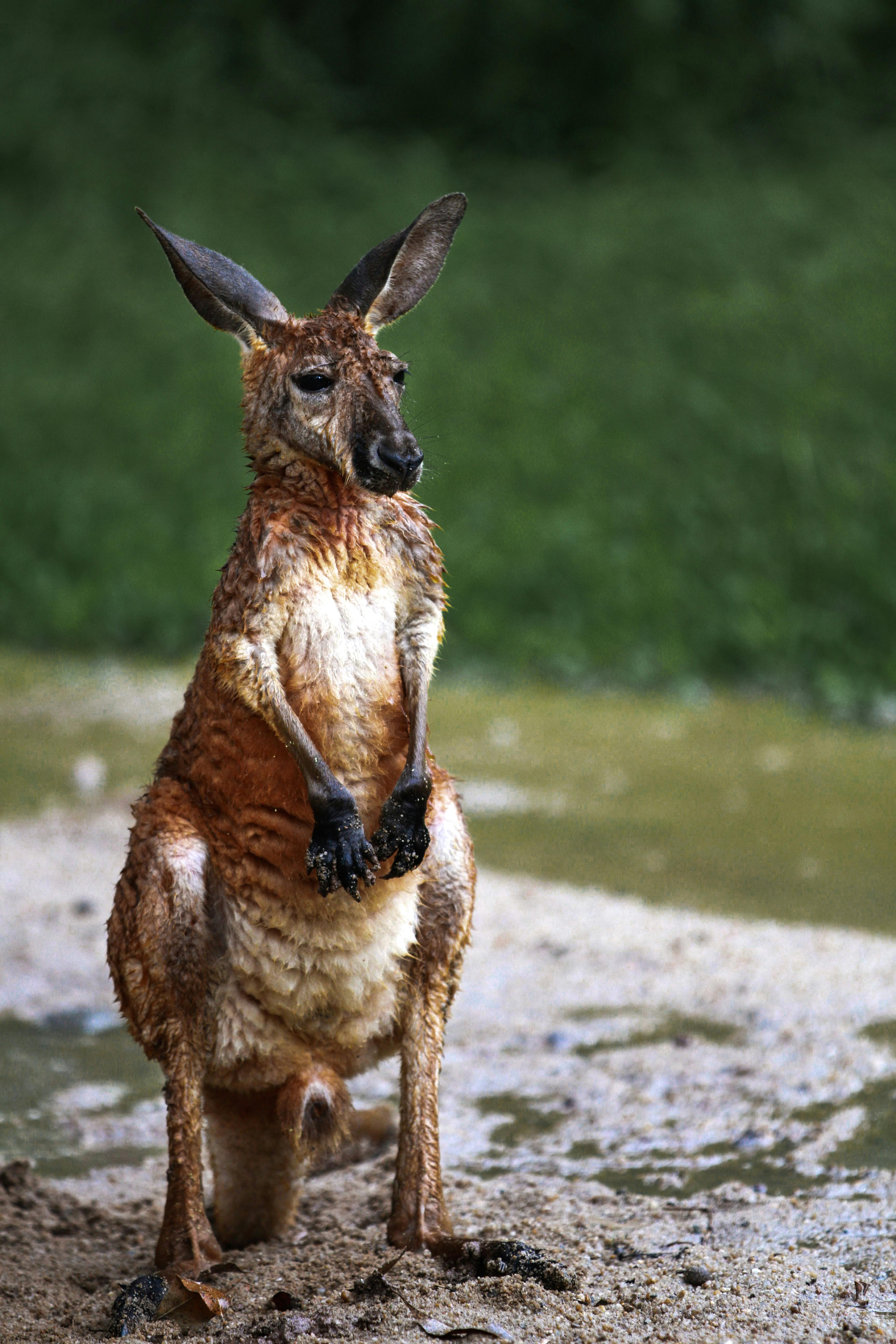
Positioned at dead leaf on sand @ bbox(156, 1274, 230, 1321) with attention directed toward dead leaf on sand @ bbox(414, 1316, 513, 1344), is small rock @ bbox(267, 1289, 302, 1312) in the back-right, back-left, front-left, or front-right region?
front-left

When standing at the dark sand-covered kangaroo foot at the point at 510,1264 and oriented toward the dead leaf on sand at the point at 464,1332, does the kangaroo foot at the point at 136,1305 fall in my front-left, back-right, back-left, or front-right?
front-right
